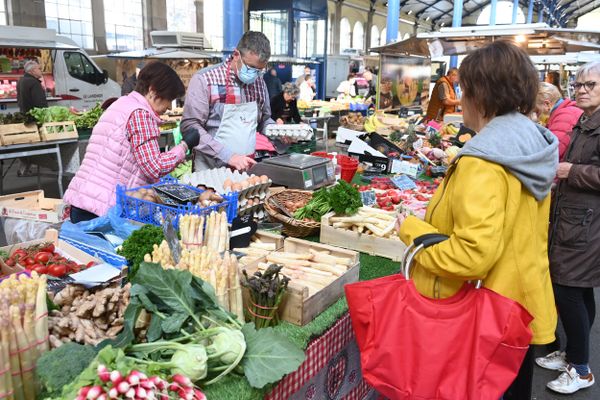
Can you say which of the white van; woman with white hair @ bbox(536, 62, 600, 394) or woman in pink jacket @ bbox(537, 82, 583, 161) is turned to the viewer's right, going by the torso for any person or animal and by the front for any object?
the white van

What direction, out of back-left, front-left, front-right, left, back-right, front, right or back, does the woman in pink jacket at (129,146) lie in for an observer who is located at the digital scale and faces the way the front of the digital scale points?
right

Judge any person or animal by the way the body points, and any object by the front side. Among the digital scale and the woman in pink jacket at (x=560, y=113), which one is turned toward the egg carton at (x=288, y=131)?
the woman in pink jacket

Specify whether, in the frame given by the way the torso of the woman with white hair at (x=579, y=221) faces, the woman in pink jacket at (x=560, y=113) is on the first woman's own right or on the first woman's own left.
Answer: on the first woman's own right

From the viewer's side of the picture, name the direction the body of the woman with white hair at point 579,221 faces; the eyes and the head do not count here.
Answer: to the viewer's left

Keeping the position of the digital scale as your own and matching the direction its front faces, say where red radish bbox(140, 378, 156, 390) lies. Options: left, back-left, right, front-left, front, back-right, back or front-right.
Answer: front-right

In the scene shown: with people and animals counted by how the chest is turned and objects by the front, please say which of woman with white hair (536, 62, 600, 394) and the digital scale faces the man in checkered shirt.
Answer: the woman with white hair

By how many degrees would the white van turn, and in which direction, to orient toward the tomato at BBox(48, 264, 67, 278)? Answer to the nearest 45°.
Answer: approximately 90° to its right

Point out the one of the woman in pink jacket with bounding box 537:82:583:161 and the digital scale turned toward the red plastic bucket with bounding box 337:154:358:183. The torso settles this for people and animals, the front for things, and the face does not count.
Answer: the woman in pink jacket

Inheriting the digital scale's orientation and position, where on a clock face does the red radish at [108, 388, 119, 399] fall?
The red radish is roughly at 2 o'clock from the digital scale.

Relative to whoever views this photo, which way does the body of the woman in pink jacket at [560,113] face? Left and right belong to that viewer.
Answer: facing to the left of the viewer

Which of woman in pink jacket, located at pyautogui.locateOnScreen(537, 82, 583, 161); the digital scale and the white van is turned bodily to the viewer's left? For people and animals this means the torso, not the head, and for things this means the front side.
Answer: the woman in pink jacket

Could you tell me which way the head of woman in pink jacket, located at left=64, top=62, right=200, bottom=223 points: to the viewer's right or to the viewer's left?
to the viewer's right

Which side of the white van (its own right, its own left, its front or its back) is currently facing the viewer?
right

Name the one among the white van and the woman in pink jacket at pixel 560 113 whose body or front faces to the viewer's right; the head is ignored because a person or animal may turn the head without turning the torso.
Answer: the white van

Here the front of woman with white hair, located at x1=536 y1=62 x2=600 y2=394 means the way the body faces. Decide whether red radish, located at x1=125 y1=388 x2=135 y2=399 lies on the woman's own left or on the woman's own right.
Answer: on the woman's own left

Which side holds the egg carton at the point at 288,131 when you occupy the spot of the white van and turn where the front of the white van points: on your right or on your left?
on your right
